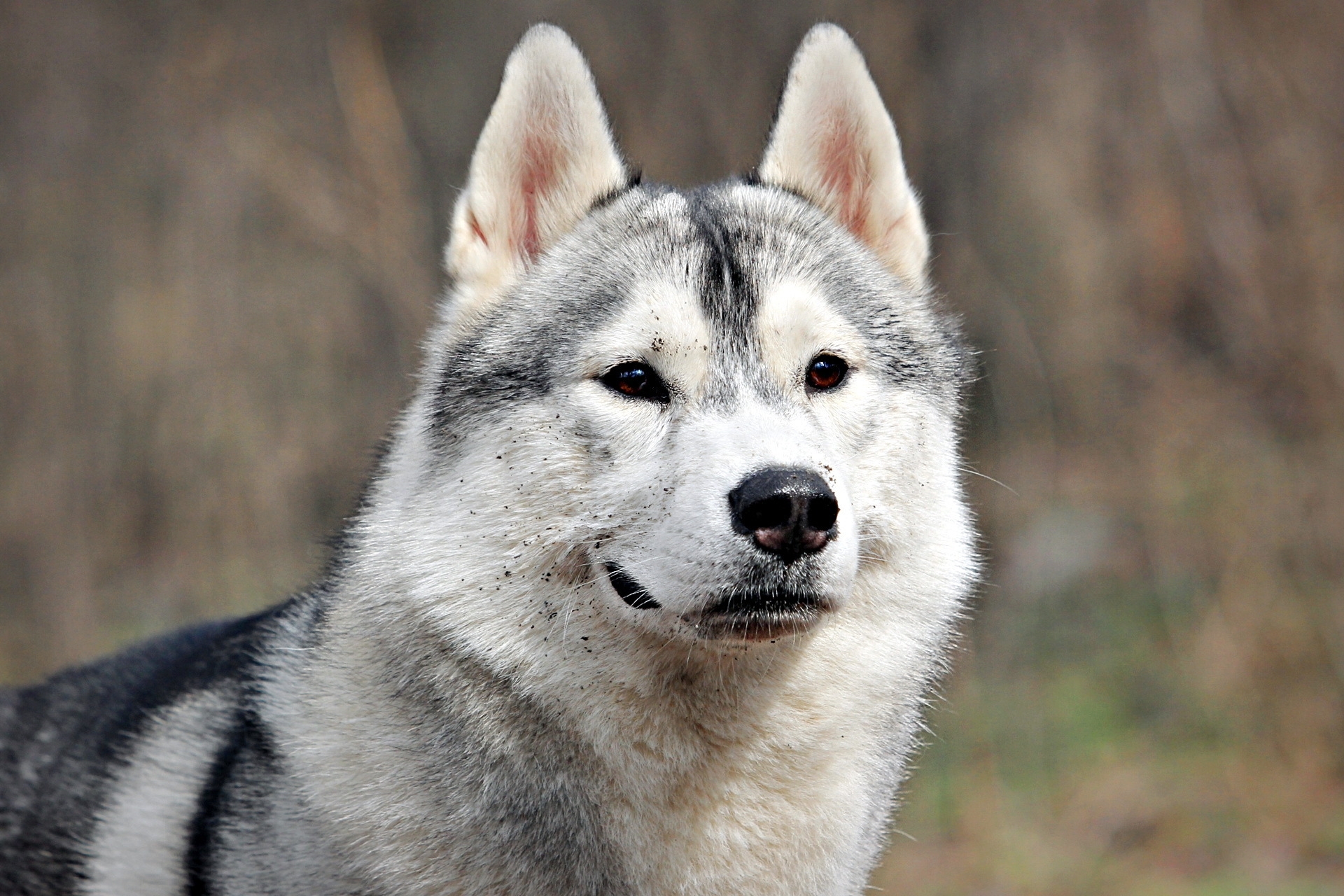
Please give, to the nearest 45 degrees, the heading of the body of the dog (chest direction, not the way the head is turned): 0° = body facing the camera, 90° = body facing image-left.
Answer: approximately 315°
